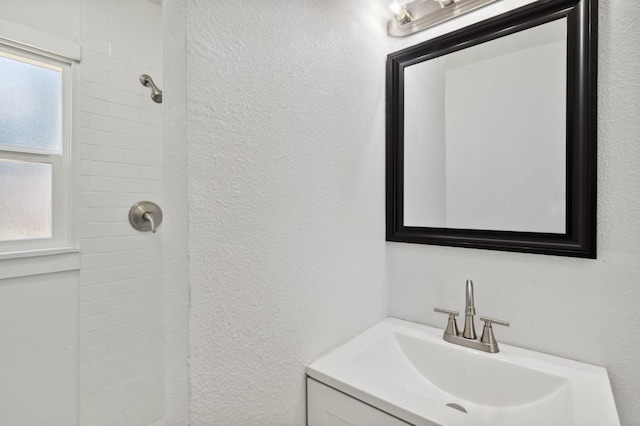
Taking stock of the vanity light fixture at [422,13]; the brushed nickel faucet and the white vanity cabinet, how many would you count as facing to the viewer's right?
0

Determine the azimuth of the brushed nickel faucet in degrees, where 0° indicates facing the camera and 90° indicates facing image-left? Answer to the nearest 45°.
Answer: approximately 45°

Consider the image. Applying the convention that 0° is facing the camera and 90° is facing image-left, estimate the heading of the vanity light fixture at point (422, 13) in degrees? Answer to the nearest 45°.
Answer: approximately 45°

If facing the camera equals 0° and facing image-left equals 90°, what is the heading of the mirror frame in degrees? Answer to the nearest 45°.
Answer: approximately 45°

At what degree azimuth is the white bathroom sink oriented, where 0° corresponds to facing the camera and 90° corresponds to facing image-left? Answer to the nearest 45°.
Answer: approximately 45°

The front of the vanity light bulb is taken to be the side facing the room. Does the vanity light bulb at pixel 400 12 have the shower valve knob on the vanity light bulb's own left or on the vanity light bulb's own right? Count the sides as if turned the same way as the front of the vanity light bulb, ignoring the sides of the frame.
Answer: on the vanity light bulb's own right
